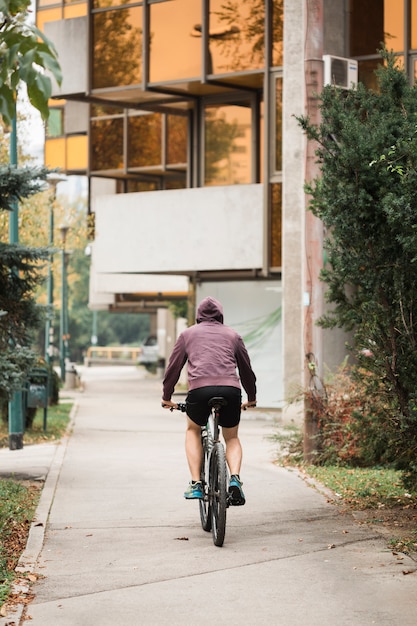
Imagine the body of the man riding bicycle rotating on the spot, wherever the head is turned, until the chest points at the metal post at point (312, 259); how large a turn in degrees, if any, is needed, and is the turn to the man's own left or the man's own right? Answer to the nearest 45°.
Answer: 0° — they already face it

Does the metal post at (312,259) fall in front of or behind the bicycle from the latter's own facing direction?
in front

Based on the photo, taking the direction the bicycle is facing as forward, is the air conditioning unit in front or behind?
in front

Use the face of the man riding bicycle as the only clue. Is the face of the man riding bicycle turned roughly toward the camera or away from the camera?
away from the camera

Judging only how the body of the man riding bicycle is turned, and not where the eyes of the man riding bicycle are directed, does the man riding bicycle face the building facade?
yes

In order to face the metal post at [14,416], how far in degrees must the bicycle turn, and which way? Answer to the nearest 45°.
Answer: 0° — it already faces it

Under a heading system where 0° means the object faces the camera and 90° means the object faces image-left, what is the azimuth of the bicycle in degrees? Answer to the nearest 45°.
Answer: approximately 180°

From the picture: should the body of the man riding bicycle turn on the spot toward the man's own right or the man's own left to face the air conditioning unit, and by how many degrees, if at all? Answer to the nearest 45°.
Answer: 0° — they already face it

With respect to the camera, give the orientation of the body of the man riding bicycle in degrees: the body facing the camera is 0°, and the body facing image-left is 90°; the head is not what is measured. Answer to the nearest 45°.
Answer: approximately 180°
